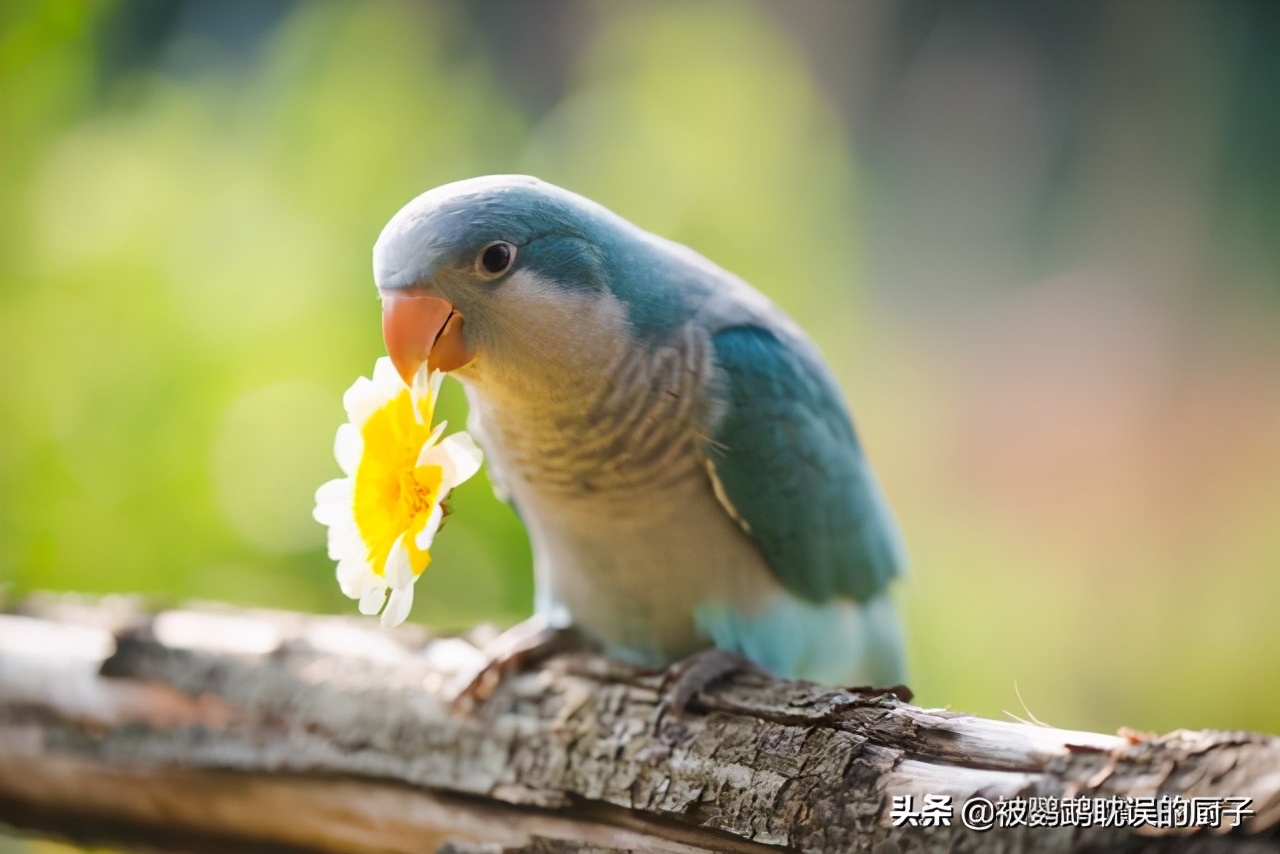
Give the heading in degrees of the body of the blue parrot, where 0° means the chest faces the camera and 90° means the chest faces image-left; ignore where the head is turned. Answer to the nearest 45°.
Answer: approximately 45°
